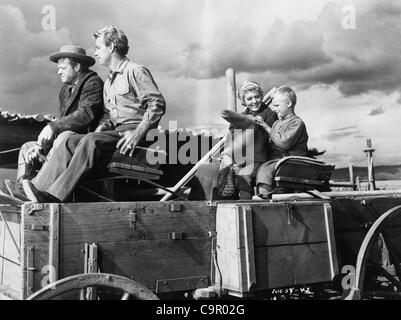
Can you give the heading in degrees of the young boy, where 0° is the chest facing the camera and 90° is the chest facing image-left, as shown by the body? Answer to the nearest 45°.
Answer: approximately 90°

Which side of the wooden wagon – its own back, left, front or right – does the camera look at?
left

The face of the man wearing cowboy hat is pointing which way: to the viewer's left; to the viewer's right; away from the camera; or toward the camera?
to the viewer's left
